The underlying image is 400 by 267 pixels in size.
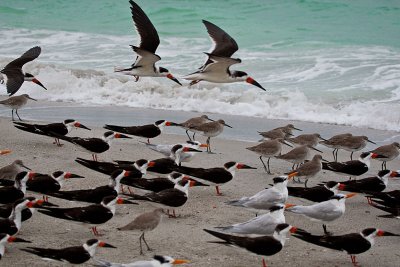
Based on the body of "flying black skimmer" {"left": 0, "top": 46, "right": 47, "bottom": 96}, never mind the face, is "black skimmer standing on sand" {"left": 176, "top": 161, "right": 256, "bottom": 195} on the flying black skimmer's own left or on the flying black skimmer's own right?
on the flying black skimmer's own right

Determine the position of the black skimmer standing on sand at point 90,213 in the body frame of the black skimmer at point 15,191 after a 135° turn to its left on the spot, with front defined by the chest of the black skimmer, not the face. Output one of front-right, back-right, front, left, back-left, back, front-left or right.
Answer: back

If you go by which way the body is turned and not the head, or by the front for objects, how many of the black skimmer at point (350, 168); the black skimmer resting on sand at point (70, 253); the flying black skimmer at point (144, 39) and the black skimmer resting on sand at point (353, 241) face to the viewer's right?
4

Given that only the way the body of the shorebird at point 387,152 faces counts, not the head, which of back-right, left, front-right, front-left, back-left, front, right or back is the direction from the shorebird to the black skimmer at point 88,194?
back-right

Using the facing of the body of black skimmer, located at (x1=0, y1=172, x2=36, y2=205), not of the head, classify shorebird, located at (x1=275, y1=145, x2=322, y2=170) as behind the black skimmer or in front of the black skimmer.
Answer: in front

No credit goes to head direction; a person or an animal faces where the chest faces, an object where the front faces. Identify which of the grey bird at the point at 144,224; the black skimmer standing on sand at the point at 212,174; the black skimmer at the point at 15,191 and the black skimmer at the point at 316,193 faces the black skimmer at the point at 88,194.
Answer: the black skimmer at the point at 15,191

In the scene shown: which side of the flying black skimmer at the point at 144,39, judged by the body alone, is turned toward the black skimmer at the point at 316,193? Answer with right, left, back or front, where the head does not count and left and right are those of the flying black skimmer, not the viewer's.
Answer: right

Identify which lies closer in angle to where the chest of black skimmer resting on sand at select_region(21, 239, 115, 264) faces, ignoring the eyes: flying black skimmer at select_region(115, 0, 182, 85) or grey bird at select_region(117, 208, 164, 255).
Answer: the grey bird

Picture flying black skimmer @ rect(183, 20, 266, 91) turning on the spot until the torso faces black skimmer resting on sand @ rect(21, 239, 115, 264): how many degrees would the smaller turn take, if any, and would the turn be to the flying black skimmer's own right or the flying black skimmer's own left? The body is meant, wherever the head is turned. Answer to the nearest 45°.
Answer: approximately 90° to the flying black skimmer's own right

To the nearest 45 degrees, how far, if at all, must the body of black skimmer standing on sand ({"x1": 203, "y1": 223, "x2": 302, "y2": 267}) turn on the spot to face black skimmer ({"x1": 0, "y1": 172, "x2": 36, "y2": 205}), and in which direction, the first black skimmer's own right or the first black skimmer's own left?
approximately 180°

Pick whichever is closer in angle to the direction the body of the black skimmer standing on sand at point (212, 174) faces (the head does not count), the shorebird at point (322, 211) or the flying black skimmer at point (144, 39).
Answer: the shorebird

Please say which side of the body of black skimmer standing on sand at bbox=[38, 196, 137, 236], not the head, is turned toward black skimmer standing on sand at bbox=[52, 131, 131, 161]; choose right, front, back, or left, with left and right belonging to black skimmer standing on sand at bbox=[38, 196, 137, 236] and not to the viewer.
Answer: left

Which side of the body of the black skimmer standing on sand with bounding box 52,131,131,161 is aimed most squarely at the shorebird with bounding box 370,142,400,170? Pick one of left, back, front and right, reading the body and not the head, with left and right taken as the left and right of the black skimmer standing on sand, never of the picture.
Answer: front

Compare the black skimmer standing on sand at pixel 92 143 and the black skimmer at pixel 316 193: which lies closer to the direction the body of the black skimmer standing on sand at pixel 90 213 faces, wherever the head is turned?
the black skimmer

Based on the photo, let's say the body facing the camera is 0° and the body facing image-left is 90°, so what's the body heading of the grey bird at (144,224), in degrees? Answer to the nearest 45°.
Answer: approximately 270°

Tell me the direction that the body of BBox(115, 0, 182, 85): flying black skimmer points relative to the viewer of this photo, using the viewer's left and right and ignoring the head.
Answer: facing to the right of the viewer
